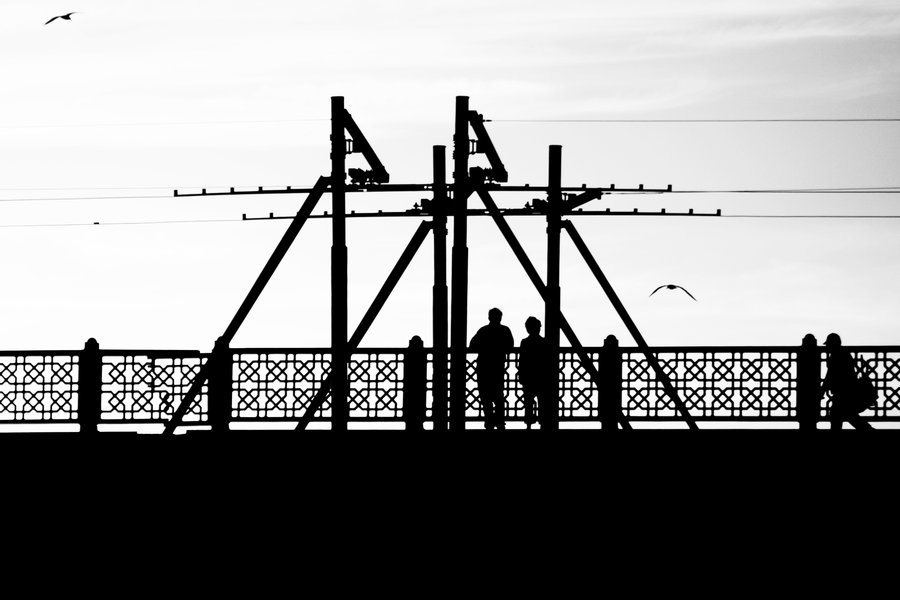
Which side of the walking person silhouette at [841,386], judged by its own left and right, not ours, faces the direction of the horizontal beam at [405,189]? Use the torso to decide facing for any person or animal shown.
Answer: front

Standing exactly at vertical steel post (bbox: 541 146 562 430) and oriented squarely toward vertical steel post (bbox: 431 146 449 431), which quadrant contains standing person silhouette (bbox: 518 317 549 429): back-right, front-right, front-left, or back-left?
front-left

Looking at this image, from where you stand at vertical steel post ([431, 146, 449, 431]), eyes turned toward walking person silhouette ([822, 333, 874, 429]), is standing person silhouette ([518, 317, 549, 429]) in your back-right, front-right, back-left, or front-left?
front-right

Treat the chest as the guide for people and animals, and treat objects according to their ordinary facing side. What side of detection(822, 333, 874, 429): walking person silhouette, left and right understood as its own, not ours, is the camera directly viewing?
left

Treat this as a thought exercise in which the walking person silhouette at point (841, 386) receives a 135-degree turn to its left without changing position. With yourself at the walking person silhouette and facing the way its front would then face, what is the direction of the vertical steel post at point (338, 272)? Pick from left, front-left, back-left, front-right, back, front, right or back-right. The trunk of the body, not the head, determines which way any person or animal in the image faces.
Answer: back-right

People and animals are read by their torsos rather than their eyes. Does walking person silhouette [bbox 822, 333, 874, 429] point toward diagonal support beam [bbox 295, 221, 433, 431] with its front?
yes
